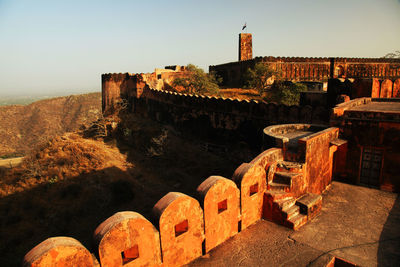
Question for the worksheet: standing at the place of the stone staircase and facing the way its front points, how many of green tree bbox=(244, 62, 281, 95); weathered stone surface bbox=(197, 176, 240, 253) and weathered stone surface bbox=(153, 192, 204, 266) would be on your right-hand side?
2

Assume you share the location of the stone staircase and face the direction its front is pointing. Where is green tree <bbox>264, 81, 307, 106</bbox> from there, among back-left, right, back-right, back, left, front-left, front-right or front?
back-left

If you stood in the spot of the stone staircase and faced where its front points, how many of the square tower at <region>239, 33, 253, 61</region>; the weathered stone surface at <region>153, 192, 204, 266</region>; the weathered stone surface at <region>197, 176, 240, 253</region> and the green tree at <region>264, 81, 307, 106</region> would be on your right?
2

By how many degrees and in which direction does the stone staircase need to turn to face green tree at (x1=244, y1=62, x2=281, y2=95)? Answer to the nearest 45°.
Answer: approximately 135° to its left

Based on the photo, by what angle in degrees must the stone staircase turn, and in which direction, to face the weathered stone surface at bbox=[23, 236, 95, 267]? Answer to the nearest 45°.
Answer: approximately 90° to its right

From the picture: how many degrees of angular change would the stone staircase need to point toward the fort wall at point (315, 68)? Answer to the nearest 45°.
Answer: approximately 135° to its left

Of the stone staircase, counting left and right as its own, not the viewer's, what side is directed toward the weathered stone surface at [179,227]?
right

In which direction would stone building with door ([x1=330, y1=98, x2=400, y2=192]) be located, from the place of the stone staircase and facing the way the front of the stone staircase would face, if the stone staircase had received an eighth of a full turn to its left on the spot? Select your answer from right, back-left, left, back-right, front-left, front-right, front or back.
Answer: front-left

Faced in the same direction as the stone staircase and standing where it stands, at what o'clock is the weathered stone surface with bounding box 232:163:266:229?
The weathered stone surface is roughly at 3 o'clock from the stone staircase.

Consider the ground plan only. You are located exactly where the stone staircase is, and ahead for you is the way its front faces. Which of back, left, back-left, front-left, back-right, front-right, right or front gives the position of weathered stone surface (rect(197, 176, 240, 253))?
right

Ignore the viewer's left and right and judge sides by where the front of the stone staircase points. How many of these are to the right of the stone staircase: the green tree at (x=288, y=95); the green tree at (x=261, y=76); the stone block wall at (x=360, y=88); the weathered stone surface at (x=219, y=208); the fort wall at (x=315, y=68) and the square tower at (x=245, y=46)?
1

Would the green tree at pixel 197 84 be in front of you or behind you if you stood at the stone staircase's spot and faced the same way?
behind

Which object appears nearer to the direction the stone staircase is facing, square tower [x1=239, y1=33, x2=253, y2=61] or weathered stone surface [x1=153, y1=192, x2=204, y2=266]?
the weathered stone surface

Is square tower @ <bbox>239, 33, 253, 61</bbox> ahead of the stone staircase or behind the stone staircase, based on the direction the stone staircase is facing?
behind

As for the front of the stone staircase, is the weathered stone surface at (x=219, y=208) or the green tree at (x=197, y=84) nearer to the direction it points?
the weathered stone surface

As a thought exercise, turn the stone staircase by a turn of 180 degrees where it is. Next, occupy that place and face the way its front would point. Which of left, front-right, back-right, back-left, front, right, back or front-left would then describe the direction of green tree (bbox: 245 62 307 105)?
front-right
